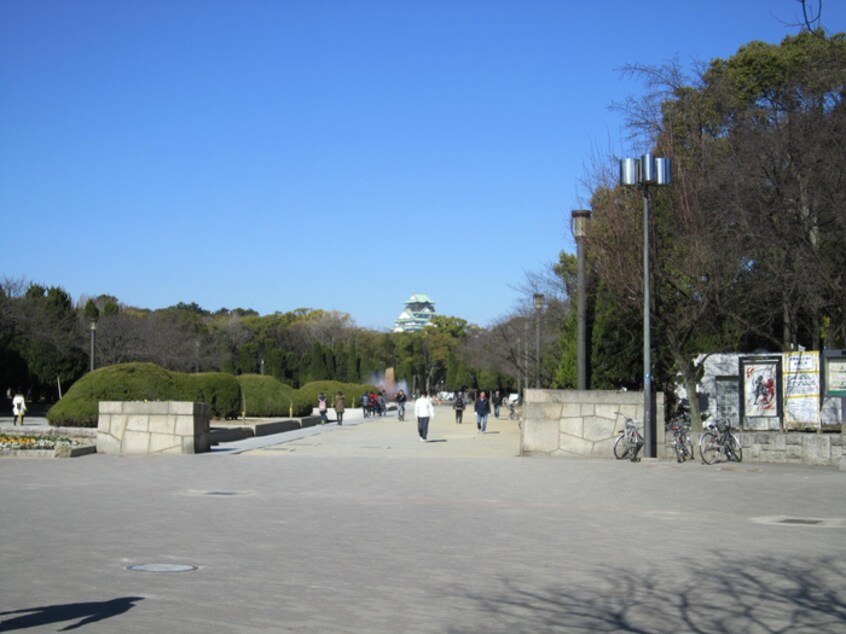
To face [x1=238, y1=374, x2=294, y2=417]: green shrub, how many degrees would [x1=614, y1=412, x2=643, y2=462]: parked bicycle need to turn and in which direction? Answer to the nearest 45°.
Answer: approximately 90° to its right

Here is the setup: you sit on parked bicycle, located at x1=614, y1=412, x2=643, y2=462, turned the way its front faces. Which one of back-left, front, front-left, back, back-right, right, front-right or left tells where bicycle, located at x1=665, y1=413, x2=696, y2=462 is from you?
back-left

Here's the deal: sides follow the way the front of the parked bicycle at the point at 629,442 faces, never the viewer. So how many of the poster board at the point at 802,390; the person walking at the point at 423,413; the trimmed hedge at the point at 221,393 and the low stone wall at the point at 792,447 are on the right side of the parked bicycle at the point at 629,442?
2
